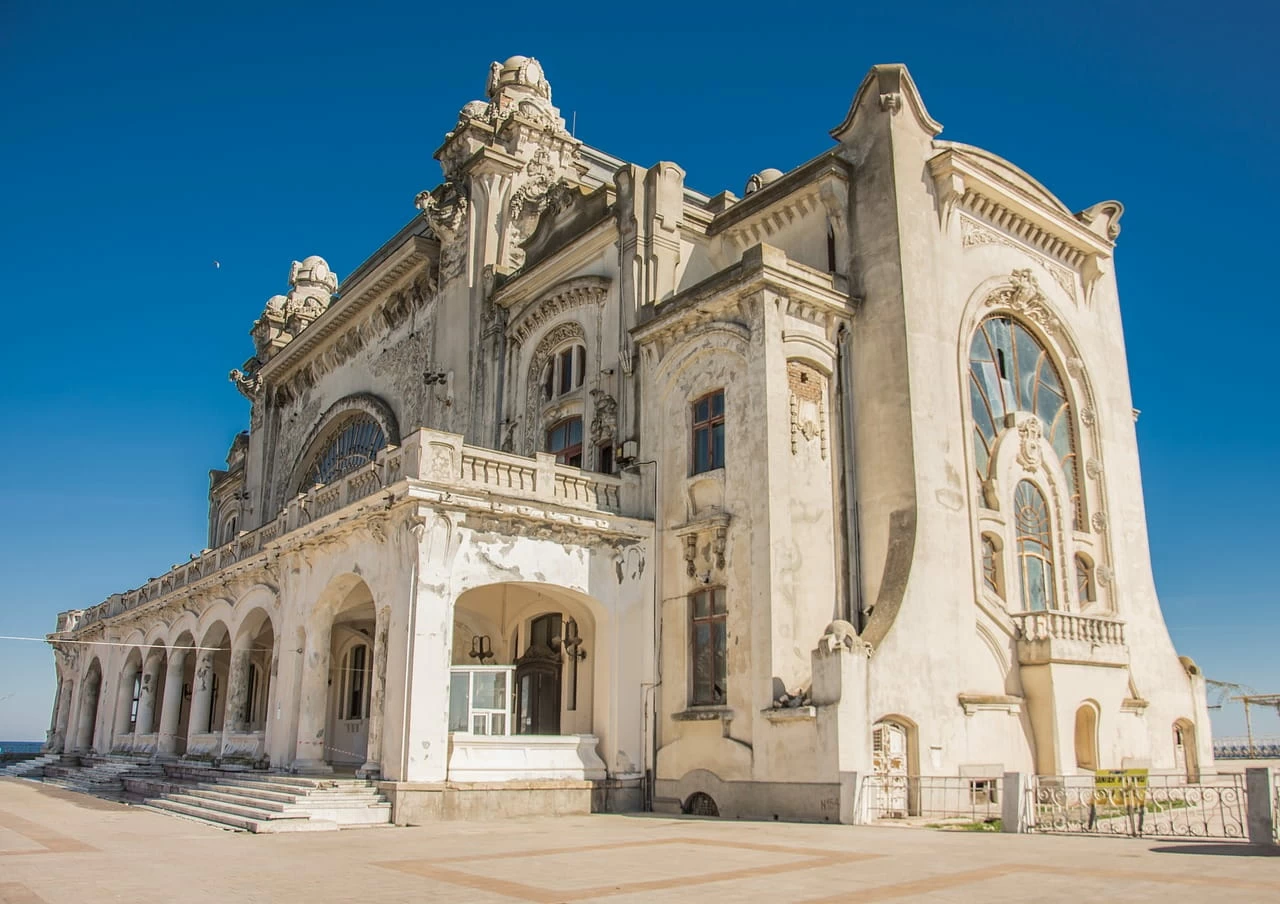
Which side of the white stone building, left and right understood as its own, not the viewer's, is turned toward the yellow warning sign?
left

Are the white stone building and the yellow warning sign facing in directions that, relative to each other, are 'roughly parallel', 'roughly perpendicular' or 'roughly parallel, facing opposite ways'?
roughly parallel

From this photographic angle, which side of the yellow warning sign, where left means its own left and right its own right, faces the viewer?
front

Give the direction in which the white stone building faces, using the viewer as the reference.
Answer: facing the viewer and to the left of the viewer

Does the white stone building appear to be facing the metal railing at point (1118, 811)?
no

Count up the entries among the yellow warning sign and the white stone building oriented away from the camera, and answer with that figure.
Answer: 0

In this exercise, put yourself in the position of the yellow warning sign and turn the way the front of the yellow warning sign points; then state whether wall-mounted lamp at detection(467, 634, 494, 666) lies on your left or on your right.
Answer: on your right
